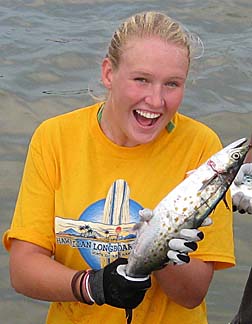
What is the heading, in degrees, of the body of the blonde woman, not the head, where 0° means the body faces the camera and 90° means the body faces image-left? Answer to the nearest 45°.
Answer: approximately 0°
